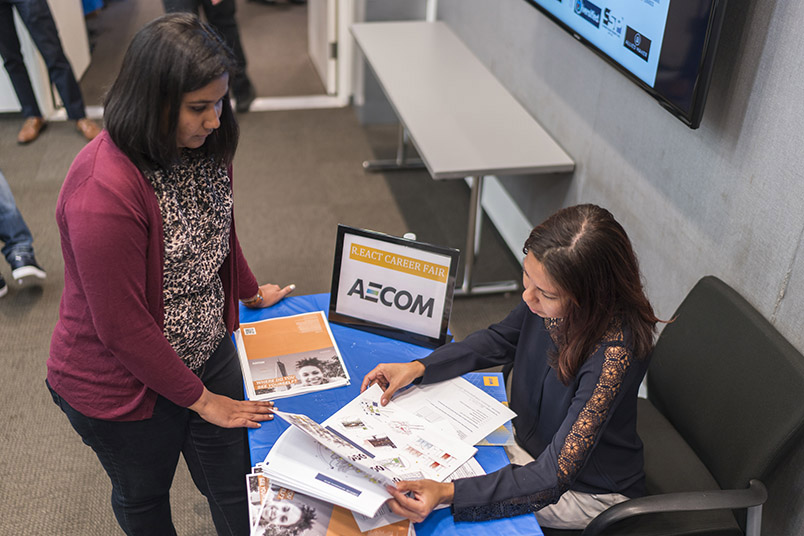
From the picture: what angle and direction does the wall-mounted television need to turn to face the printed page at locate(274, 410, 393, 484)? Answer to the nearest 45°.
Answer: approximately 45° to its left

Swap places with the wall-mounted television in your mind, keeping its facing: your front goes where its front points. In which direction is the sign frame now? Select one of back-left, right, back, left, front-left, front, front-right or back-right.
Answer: front

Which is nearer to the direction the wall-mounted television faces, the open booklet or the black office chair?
the open booklet

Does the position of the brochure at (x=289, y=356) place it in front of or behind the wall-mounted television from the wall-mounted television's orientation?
in front

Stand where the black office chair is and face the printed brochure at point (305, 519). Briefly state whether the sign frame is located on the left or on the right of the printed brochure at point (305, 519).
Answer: right

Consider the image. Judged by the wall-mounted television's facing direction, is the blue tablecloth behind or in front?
in front

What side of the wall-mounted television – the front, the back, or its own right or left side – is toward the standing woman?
front

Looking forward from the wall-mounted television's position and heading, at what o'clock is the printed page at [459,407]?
The printed page is roughly at 11 o'clock from the wall-mounted television.

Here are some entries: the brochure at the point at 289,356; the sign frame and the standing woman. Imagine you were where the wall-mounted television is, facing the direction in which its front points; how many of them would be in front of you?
3

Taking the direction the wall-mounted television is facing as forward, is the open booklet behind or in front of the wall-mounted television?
in front
